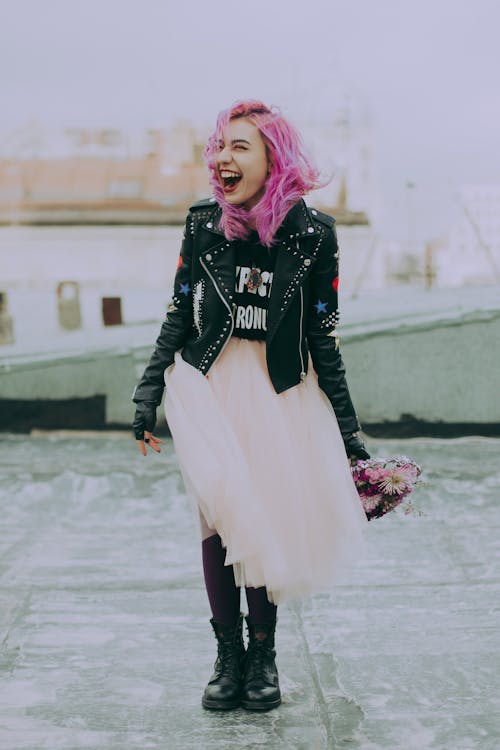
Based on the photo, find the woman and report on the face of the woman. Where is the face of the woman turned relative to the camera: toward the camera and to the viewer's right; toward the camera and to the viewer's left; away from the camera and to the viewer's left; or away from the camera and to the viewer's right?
toward the camera and to the viewer's left

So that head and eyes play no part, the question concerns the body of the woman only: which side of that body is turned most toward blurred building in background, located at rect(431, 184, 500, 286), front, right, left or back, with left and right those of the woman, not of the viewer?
back

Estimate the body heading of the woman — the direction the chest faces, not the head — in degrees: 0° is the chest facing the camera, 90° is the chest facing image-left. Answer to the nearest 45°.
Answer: approximately 0°
